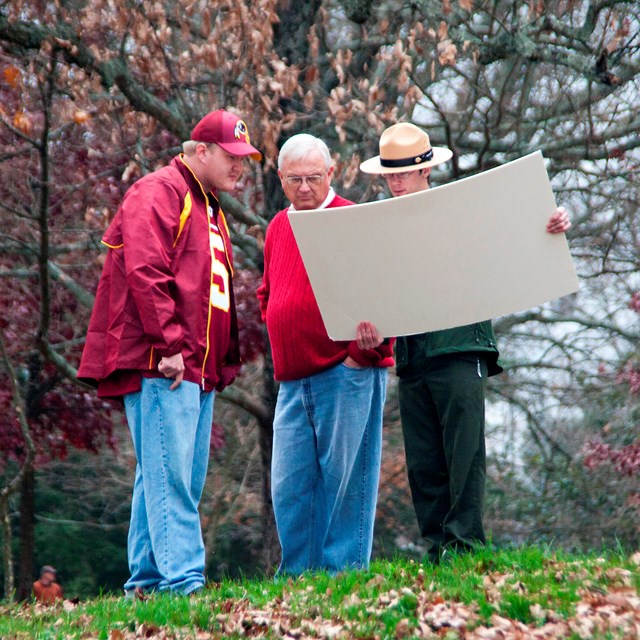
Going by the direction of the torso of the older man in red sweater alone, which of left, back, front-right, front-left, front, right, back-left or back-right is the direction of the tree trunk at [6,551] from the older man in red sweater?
back

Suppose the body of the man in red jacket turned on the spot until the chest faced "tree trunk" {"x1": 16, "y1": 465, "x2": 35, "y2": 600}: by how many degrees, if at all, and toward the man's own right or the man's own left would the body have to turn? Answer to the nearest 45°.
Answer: approximately 135° to the man's own left

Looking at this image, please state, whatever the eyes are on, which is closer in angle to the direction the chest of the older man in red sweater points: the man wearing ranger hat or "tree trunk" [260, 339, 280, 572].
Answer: the man wearing ranger hat

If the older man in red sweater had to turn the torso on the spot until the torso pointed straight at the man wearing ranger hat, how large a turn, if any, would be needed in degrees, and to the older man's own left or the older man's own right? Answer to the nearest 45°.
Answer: approximately 45° to the older man's own left

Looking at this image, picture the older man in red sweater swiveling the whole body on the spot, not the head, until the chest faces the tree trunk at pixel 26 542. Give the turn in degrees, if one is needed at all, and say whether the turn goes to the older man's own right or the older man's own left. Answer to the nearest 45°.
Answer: approximately 180°

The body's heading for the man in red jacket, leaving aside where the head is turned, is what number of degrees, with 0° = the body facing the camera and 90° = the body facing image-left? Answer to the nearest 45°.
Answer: approximately 315°

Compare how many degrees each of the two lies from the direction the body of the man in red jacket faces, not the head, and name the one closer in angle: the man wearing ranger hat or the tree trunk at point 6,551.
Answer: the man wearing ranger hat

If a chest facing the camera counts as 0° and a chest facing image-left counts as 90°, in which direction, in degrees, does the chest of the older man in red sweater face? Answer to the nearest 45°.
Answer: approximately 315°

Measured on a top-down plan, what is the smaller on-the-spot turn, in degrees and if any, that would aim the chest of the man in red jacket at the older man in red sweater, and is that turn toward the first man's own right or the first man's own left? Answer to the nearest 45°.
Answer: approximately 45° to the first man's own left
